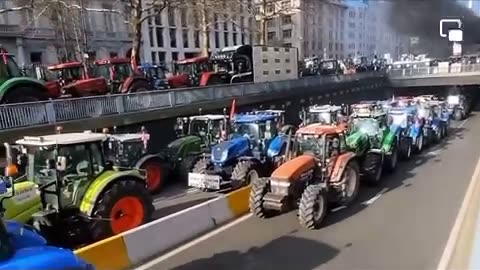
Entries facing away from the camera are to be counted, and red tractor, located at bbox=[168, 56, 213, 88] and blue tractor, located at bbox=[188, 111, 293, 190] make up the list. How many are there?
0

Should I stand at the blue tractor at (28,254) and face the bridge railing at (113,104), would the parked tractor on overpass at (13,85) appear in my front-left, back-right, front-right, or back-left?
front-left

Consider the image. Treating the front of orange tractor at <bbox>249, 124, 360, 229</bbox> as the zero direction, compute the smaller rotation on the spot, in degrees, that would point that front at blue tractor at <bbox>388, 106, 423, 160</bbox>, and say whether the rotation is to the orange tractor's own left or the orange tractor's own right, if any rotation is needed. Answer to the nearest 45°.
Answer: approximately 180°

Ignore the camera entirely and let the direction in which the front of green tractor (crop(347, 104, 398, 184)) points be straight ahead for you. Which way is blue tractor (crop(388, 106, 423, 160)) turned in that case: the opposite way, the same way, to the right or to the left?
the same way

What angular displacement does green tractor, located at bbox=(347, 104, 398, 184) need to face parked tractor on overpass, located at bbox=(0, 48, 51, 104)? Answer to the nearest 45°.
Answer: approximately 45° to its right

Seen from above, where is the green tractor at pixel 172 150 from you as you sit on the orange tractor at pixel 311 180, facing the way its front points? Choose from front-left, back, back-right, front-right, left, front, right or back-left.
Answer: right

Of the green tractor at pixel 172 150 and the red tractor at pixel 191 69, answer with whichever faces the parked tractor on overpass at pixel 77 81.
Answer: the red tractor

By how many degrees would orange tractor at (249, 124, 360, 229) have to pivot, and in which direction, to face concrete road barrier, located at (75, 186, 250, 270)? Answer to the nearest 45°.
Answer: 0° — it already faces it

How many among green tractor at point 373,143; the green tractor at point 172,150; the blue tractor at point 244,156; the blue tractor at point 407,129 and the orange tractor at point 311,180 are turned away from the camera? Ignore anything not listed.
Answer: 0

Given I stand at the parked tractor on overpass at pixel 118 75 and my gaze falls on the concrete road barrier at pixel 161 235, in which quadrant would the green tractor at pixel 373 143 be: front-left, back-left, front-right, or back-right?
front-left

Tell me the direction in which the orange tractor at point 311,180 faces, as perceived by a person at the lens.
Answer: facing the viewer and to the left of the viewer

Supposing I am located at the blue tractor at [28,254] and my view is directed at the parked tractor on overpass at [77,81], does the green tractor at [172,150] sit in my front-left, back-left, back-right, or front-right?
front-right

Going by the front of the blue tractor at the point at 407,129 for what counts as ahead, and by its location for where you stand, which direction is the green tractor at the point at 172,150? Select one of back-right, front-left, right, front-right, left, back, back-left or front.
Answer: front
